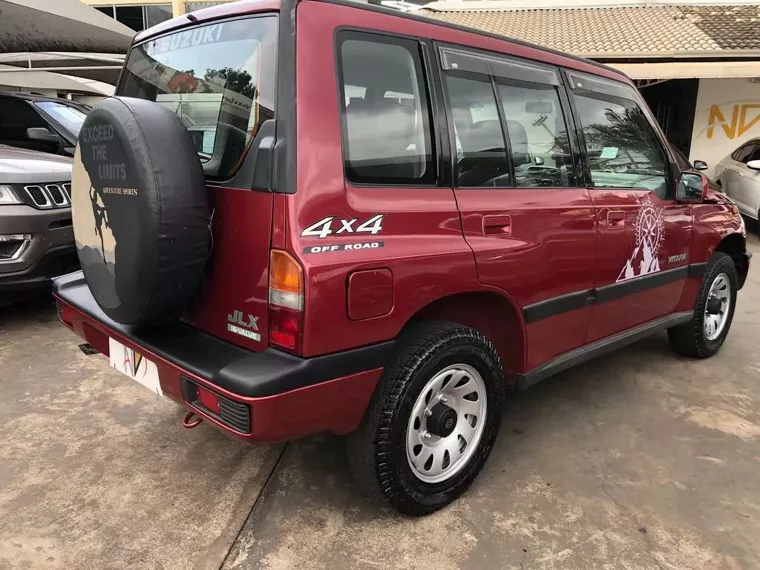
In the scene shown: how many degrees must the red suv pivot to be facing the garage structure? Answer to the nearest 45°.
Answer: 0° — it already faces it

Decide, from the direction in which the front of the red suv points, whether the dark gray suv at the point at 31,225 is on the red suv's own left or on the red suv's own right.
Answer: on the red suv's own left

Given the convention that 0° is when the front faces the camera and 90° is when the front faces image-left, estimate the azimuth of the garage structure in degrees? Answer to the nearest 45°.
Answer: approximately 0°

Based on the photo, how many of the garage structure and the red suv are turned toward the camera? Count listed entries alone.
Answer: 1

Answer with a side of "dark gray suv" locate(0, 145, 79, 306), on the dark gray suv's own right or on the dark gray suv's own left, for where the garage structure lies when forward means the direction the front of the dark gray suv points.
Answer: on the dark gray suv's own left

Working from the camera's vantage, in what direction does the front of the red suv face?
facing away from the viewer and to the right of the viewer

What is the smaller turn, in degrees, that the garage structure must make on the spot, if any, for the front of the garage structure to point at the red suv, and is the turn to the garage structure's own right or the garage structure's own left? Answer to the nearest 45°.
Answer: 0° — it already faces it

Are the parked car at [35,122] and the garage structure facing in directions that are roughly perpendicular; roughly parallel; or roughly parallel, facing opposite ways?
roughly perpendicular
